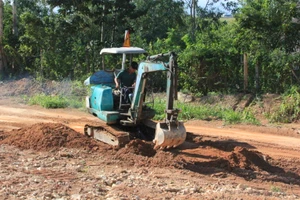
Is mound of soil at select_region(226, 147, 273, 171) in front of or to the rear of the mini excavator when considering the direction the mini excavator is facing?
in front

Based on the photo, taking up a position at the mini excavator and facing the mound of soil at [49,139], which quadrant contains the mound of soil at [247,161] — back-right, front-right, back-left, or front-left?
back-left

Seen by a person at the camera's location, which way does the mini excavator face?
facing the viewer and to the right of the viewer

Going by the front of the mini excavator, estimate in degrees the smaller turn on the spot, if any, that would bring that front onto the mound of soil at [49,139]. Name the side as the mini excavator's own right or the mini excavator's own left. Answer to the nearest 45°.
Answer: approximately 135° to the mini excavator's own right

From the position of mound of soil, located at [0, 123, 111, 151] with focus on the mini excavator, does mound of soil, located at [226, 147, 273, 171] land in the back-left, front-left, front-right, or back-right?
front-right
